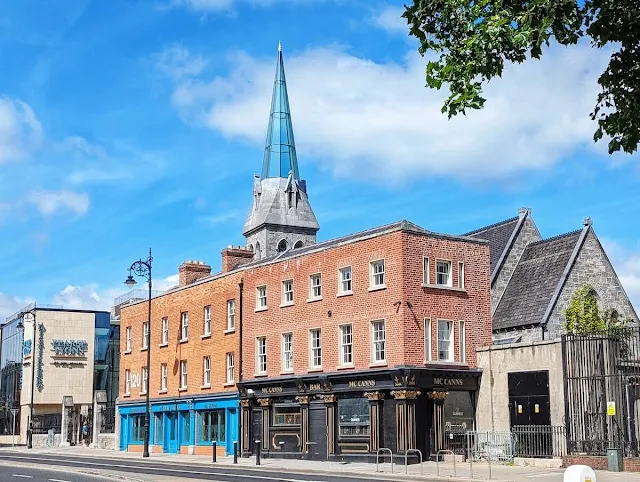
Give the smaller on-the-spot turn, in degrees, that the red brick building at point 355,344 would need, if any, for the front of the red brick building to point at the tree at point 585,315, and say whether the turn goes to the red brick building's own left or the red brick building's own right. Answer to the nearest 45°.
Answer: approximately 135° to the red brick building's own left

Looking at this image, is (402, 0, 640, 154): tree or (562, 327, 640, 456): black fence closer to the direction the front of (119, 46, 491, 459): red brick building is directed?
the tree

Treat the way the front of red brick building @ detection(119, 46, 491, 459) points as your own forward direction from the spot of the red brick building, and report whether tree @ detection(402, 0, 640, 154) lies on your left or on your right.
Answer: on your left

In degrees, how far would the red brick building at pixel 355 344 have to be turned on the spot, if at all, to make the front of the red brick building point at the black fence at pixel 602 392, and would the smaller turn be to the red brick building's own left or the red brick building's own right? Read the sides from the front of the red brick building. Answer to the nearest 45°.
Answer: approximately 90° to the red brick building's own left

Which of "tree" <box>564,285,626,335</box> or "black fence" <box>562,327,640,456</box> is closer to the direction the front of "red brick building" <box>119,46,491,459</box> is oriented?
the black fence

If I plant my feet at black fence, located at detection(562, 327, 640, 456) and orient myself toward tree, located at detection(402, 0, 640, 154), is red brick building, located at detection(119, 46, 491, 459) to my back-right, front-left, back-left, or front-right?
back-right
